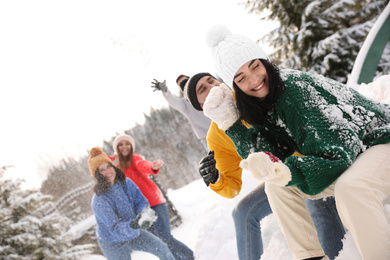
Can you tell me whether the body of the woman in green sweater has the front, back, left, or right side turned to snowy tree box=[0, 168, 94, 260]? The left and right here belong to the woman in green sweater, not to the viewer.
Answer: right

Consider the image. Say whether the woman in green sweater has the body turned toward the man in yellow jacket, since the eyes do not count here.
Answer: no

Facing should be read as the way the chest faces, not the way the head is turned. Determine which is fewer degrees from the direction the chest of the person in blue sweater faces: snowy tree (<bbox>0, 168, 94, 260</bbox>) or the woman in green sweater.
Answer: the woman in green sweater

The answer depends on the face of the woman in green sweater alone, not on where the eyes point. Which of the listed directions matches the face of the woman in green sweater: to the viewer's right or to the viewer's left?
to the viewer's left

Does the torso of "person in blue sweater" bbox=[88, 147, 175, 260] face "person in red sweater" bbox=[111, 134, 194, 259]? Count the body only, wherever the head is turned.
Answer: no

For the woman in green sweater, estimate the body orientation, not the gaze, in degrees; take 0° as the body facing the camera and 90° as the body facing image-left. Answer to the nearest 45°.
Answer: approximately 45°

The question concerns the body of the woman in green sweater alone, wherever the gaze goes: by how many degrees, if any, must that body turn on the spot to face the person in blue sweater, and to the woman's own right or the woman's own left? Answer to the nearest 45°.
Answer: approximately 90° to the woman's own right

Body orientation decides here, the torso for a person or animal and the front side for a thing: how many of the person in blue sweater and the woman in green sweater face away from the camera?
0

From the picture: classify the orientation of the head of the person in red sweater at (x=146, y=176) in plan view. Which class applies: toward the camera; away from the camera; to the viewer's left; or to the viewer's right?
toward the camera

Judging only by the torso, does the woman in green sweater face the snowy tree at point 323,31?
no

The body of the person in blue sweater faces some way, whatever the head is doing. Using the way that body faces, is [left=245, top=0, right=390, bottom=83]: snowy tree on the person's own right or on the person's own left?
on the person's own left

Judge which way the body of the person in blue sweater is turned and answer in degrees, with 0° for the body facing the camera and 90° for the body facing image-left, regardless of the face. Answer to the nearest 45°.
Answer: approximately 315°

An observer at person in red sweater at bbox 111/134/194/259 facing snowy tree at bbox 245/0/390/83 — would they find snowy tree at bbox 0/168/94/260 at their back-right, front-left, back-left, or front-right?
back-left
